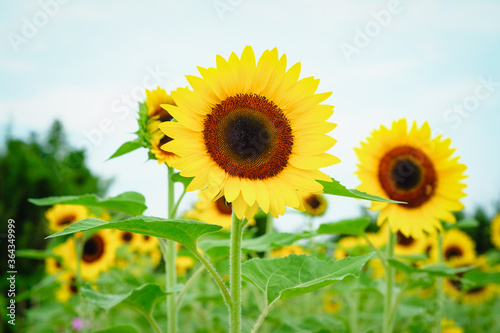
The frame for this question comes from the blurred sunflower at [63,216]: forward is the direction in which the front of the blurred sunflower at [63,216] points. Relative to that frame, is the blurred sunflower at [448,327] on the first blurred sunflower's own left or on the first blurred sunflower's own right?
on the first blurred sunflower's own left

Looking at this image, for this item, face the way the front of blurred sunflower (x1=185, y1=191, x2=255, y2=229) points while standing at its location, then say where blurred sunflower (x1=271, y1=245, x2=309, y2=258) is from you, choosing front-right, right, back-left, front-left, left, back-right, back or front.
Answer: left

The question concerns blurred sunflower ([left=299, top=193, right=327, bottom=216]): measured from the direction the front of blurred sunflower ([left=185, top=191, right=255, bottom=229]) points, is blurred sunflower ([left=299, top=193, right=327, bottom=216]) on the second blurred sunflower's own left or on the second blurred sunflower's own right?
on the second blurred sunflower's own left

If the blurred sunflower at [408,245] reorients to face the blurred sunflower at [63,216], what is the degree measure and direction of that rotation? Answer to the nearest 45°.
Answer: approximately 45° to its right

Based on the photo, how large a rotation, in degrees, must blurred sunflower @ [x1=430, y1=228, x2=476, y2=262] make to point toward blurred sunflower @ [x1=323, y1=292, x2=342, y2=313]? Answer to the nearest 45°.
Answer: approximately 90° to its right

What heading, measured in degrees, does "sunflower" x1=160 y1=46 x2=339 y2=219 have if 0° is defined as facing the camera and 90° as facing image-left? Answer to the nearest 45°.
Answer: approximately 0°

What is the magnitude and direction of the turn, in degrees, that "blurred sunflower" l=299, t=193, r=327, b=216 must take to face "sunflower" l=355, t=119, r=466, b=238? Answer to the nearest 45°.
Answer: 0° — it already faces it

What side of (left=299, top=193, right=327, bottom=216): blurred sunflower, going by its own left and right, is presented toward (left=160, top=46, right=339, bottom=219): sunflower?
front

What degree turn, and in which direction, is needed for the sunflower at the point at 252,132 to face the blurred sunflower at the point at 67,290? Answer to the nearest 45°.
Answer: approximately 135° to its right
